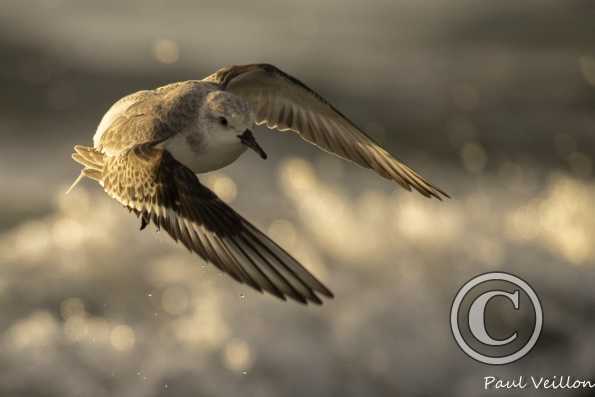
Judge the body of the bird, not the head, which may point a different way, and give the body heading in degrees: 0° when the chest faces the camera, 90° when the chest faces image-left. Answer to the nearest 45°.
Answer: approximately 315°
